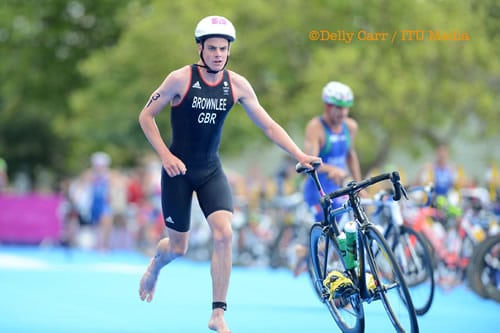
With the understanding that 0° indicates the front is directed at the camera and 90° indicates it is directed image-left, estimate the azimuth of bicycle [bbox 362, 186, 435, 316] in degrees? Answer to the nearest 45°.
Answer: approximately 315°

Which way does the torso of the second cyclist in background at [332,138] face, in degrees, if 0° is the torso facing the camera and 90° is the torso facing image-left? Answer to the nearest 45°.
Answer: approximately 315°

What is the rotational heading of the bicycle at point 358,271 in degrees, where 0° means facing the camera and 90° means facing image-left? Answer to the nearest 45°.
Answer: approximately 315°

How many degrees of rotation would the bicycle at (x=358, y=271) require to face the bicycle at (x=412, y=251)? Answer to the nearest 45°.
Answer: approximately 135° to its left

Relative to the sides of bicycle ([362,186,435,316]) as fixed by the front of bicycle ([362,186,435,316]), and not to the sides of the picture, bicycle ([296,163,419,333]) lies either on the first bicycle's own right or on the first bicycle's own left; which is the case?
on the first bicycle's own right

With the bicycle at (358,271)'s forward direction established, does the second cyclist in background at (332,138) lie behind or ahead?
behind

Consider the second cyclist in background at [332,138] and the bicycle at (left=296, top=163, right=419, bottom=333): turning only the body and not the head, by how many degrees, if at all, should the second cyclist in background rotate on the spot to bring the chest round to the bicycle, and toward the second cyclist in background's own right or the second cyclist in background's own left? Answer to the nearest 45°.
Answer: approximately 45° to the second cyclist in background's own right
